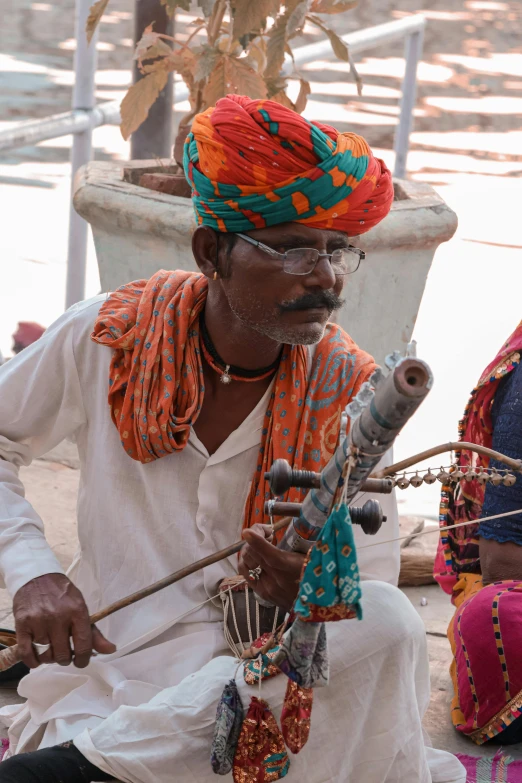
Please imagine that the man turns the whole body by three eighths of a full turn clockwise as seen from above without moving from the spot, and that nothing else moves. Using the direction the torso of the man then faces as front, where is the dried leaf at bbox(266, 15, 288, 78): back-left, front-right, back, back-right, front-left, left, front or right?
right

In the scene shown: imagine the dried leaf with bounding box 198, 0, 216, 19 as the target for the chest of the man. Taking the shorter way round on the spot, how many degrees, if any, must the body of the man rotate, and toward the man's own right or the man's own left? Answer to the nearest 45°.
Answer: approximately 135° to the man's own left

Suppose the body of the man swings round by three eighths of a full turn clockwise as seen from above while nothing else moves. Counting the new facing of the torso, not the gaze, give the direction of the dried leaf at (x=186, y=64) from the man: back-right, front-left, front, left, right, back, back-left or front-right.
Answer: right

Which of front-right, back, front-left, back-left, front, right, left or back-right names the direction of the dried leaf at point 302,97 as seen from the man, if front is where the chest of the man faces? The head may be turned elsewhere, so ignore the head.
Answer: back-left

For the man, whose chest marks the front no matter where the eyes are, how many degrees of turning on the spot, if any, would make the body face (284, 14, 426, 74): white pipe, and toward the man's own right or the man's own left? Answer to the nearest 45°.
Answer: approximately 135° to the man's own left

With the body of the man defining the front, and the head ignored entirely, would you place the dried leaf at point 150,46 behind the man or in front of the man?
behind

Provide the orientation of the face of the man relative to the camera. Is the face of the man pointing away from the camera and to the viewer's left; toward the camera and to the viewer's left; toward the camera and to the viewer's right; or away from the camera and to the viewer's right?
toward the camera and to the viewer's right

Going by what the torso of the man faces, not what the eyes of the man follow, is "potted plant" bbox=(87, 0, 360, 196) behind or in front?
behind

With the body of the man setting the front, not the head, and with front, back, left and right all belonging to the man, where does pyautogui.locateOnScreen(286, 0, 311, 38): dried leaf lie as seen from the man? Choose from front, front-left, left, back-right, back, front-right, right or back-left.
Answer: back-left

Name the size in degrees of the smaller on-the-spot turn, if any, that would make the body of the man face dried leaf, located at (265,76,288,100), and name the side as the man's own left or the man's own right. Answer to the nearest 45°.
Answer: approximately 135° to the man's own left

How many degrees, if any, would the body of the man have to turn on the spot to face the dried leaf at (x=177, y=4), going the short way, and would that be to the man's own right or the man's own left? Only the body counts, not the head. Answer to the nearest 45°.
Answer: approximately 135° to the man's own left

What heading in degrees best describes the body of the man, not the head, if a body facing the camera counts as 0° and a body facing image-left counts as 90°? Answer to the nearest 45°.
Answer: approximately 315°

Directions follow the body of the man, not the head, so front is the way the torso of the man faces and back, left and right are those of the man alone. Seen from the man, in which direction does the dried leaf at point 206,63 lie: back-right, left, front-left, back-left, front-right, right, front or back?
back-left
